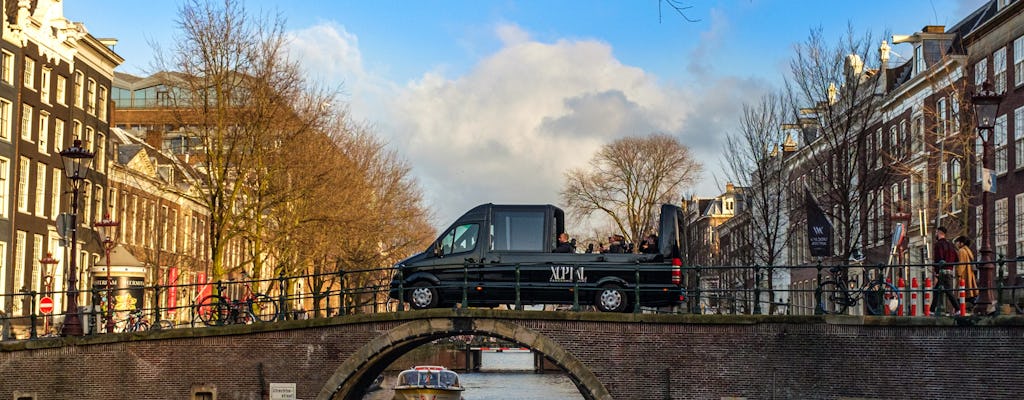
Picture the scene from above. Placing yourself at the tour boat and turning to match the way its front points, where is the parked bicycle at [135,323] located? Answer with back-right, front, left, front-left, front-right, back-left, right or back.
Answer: front-right

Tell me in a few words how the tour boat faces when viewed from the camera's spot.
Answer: facing the viewer

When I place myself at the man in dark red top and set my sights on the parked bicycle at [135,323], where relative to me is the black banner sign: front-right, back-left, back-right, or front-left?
front-right

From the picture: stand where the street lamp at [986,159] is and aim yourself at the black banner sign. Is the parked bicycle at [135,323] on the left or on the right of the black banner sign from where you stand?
left

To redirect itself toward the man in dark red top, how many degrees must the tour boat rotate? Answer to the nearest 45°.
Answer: approximately 45° to its left
